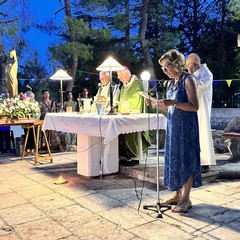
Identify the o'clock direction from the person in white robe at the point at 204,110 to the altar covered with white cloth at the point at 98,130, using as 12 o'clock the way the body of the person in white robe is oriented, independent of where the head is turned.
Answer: The altar covered with white cloth is roughly at 12 o'clock from the person in white robe.

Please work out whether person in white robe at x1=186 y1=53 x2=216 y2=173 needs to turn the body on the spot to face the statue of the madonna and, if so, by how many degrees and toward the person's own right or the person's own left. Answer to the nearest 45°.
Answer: approximately 45° to the person's own right

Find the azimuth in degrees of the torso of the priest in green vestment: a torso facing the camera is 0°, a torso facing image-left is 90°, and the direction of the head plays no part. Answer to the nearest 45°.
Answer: approximately 45°

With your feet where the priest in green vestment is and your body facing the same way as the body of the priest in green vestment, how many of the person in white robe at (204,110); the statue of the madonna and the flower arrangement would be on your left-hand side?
1

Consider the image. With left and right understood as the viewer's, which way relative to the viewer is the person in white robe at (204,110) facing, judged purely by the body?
facing to the left of the viewer

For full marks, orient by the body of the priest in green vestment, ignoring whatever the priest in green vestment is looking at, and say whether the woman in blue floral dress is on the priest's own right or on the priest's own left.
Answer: on the priest's own left

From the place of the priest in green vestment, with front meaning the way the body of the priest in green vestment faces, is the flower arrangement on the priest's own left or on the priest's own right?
on the priest's own right

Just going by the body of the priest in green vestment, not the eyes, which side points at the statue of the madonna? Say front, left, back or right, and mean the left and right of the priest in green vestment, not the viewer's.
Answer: right
